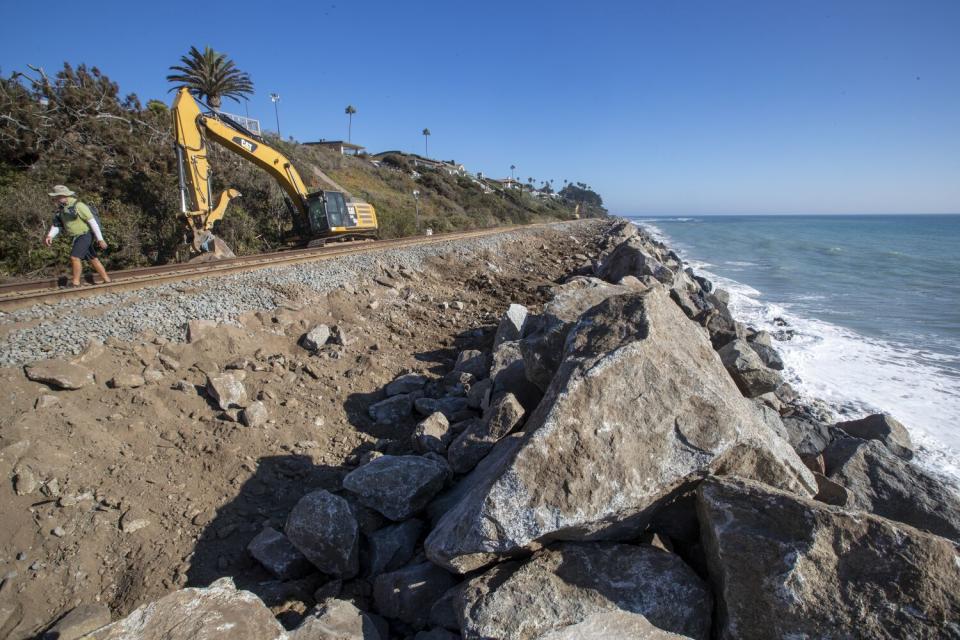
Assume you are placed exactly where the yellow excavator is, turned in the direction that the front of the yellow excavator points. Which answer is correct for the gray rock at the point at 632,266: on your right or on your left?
on your left

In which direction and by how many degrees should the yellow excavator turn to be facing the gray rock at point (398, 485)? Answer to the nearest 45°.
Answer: approximately 45° to its left

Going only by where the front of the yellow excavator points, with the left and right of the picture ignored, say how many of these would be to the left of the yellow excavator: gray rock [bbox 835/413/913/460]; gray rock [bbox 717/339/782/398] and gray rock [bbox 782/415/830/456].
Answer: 3

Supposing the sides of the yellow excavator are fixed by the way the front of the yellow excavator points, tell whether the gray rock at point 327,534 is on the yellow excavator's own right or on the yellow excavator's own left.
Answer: on the yellow excavator's own left

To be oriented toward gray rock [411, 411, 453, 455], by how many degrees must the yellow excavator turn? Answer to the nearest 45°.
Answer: approximately 45° to its left

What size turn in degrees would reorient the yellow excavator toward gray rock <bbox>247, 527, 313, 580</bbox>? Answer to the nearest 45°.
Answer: approximately 45° to its left

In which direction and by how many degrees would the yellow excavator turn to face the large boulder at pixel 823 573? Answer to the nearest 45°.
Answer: approximately 45° to its left

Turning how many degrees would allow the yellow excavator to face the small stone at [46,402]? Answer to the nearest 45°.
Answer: approximately 45° to its left

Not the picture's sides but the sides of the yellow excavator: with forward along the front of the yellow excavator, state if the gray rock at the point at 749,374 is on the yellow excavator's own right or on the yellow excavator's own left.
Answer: on the yellow excavator's own left

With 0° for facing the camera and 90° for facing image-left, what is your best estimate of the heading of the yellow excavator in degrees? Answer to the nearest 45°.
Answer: approximately 45°

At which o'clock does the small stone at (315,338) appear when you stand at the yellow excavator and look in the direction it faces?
The small stone is roughly at 10 o'clock from the yellow excavator.
